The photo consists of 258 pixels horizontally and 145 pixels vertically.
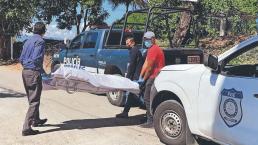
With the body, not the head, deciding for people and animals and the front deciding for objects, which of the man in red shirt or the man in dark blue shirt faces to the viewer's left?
the man in red shirt

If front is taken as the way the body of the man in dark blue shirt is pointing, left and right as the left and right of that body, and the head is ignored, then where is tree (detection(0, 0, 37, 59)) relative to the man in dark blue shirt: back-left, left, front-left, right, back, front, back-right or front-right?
front-left

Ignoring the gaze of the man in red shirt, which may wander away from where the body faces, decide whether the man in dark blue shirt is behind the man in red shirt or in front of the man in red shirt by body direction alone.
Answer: in front

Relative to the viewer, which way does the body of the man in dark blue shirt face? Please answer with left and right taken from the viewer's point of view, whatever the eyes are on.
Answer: facing away from the viewer and to the right of the viewer

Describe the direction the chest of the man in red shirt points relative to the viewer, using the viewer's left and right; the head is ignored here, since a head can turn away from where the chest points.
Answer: facing to the left of the viewer

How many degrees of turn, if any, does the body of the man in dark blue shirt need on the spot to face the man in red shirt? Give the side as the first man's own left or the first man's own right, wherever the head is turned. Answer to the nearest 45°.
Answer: approximately 45° to the first man's own right
